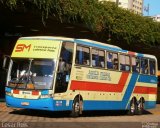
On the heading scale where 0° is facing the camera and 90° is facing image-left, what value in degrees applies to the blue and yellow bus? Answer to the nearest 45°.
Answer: approximately 45°
